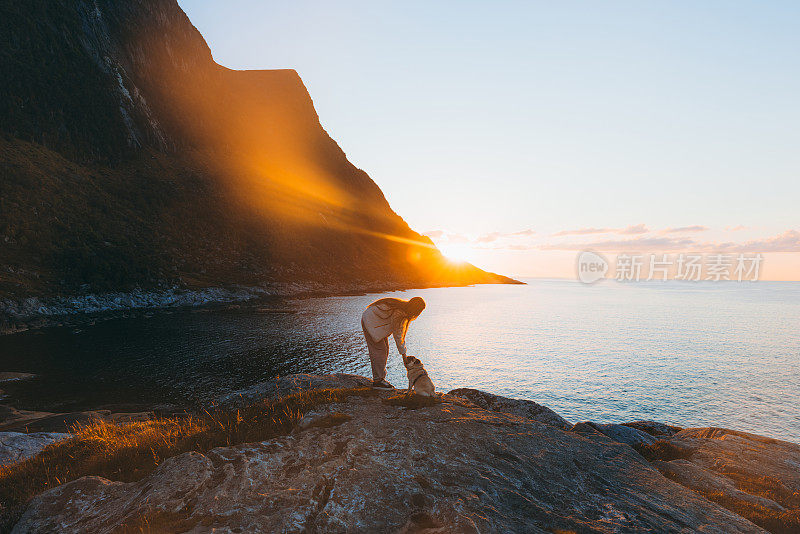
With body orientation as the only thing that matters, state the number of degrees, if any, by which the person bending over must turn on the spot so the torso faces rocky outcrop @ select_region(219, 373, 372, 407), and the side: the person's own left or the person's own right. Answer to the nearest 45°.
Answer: approximately 135° to the person's own left

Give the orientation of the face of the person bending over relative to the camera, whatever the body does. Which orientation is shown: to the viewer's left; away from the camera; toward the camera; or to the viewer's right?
to the viewer's right

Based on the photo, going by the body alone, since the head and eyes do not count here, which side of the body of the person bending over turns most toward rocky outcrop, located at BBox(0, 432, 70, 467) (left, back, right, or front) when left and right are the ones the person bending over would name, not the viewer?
back

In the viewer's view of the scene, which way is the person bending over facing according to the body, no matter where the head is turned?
to the viewer's right

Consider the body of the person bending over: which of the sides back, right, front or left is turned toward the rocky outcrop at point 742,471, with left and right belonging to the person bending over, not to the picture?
front

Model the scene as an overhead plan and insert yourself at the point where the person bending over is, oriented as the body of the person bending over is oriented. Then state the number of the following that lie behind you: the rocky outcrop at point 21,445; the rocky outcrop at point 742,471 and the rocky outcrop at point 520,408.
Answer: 1
